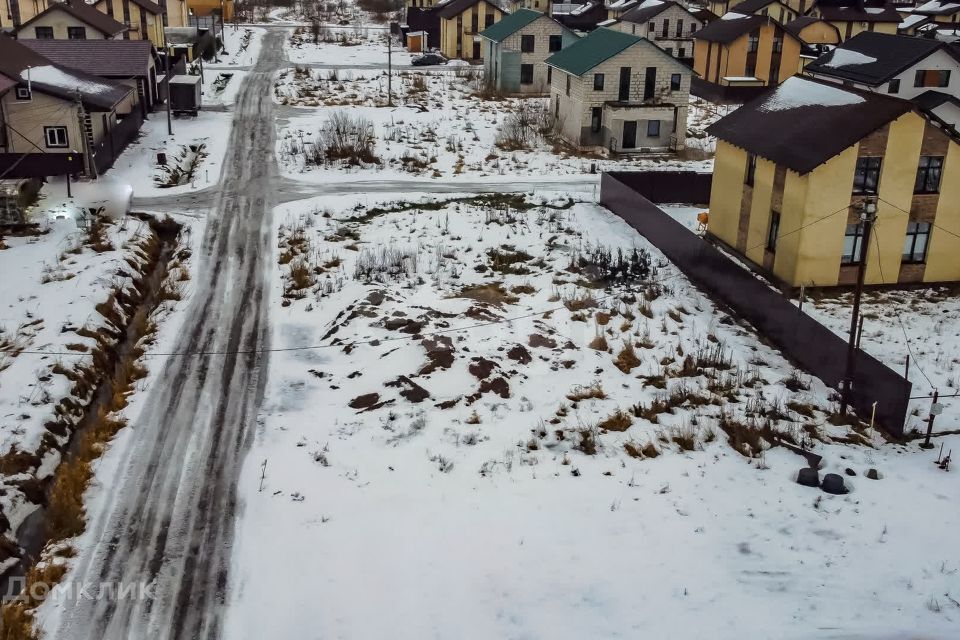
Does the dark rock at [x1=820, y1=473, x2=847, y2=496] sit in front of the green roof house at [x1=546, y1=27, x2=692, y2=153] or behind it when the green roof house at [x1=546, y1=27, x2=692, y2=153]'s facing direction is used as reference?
in front

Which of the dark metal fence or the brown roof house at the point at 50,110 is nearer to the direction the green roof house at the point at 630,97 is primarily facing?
the dark metal fence

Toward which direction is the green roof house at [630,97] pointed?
toward the camera

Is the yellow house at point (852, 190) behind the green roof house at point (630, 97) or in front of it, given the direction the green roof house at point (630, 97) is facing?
in front

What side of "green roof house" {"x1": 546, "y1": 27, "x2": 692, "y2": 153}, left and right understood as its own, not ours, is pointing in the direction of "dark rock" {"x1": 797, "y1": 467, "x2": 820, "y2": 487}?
front

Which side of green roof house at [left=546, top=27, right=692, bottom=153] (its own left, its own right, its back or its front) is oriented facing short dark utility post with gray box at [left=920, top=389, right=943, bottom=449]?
front

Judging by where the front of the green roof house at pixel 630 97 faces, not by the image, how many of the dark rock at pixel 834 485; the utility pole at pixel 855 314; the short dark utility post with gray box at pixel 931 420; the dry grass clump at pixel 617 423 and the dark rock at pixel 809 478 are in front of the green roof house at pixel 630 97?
5

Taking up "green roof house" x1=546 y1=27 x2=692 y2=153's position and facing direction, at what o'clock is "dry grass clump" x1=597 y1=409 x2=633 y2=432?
The dry grass clump is roughly at 12 o'clock from the green roof house.

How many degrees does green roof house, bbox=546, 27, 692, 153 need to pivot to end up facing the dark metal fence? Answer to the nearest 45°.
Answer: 0° — it already faces it
